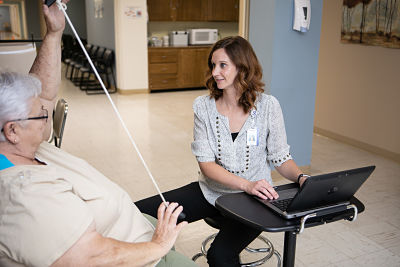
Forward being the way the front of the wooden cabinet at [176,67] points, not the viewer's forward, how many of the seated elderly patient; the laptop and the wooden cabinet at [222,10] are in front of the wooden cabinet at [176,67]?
2

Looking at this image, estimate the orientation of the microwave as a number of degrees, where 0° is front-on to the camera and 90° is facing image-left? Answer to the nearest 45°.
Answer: approximately 0°

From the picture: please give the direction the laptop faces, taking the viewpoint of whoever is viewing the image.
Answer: facing away from the viewer and to the left of the viewer

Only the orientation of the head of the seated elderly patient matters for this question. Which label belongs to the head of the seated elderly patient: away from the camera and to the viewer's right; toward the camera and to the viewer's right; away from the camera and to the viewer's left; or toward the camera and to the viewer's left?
away from the camera and to the viewer's right

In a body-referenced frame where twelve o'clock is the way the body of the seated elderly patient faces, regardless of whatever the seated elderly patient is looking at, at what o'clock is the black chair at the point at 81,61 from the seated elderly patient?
The black chair is roughly at 9 o'clock from the seated elderly patient.

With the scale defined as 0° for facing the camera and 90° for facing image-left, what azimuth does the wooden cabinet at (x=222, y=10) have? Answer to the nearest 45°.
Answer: approximately 0°

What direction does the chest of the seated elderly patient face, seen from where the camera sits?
to the viewer's right

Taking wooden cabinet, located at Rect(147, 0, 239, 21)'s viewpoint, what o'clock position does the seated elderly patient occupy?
The seated elderly patient is roughly at 12 o'clock from the wooden cabinet.
